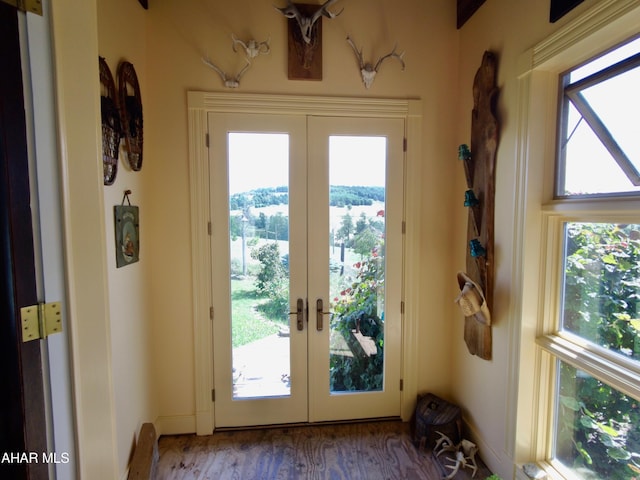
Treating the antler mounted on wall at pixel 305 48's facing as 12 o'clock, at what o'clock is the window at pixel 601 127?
The window is roughly at 10 o'clock from the antler mounted on wall.

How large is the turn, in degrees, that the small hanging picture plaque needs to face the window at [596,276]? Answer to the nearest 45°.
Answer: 0° — it already faces it

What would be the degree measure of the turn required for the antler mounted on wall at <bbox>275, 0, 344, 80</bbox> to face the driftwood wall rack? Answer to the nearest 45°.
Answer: approximately 90° to its left

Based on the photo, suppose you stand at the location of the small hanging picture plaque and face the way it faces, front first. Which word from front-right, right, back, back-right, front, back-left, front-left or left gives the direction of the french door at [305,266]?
front-left

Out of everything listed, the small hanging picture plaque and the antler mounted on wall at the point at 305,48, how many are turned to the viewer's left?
0

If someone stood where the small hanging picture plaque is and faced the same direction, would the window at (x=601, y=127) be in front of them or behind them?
in front

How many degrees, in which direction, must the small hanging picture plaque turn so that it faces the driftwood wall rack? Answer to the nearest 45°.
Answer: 0° — it already faces it

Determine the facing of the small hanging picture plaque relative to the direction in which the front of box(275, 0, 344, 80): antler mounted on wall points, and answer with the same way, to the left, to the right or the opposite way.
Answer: to the left

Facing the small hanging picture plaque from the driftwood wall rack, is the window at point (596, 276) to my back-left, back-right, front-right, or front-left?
back-left

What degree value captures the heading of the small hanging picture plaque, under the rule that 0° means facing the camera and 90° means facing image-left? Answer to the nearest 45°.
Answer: approximately 315°

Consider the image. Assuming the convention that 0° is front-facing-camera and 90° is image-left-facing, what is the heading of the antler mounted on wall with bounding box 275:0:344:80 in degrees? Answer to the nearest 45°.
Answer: approximately 0°
